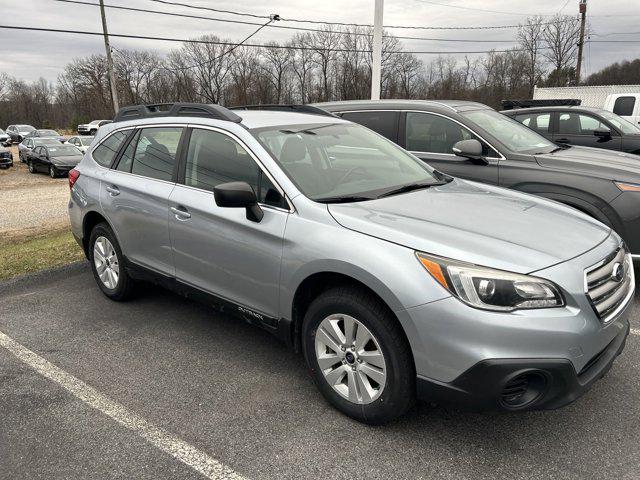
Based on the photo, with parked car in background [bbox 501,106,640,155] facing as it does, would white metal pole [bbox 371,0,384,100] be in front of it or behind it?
behind

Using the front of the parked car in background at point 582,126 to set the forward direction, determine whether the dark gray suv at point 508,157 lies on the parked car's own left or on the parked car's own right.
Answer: on the parked car's own right

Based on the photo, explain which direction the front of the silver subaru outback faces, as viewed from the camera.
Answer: facing the viewer and to the right of the viewer

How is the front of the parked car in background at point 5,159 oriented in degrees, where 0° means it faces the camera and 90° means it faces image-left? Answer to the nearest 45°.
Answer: approximately 315°

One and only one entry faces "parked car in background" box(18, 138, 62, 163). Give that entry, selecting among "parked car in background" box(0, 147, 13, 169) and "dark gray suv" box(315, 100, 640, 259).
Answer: "parked car in background" box(0, 147, 13, 169)

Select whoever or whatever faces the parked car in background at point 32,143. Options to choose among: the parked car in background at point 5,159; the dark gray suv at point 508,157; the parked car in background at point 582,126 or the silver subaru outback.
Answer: the parked car in background at point 5,159

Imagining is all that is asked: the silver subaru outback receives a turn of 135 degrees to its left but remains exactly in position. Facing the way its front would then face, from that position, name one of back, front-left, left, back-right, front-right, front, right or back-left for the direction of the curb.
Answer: front-left

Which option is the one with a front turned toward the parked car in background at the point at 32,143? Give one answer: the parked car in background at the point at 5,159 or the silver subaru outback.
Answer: the parked car in background at the point at 5,159

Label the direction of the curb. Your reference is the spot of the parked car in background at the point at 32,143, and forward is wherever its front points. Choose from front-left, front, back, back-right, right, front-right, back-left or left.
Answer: front-right

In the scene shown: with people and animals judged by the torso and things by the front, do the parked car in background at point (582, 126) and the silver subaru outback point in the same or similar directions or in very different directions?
same or similar directions

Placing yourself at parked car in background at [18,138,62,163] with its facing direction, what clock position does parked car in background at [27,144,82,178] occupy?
parked car in background at [27,144,82,178] is roughly at 1 o'clock from parked car in background at [18,138,62,163].

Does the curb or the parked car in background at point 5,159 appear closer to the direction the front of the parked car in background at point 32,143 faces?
the curb
